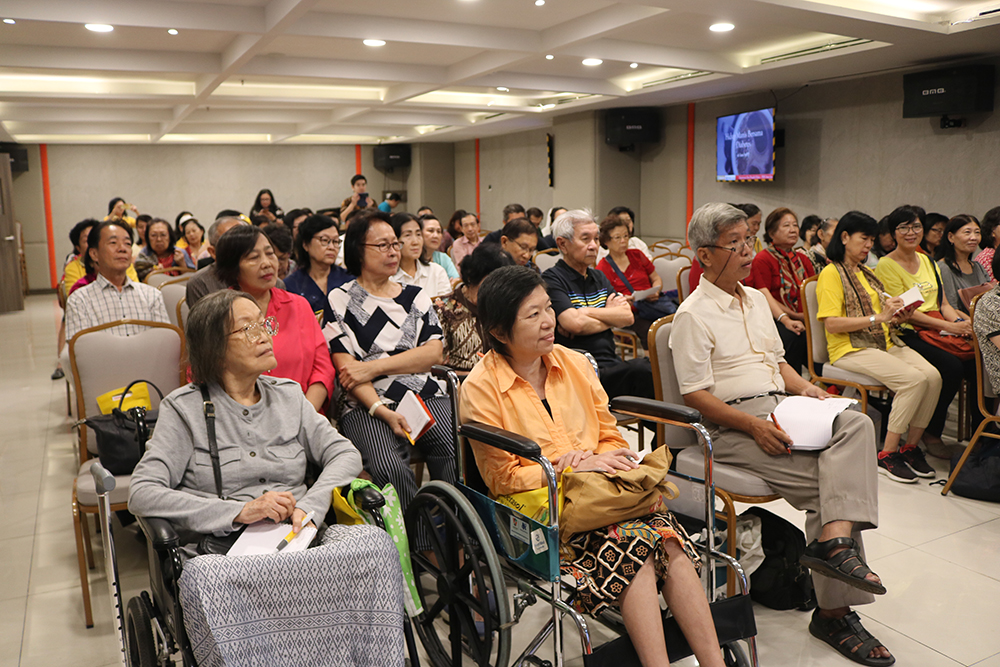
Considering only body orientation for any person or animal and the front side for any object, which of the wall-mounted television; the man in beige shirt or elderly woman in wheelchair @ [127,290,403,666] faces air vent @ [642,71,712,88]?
the wall-mounted television

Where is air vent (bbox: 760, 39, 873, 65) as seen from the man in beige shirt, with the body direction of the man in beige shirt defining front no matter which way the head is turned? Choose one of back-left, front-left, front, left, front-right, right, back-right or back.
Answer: back-left

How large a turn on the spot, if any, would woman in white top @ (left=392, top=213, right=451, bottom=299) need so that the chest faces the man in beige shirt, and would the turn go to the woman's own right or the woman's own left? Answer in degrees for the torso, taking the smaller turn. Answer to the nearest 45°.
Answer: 0° — they already face them

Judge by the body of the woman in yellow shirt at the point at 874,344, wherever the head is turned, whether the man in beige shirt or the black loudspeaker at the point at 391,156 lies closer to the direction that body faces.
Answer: the man in beige shirt

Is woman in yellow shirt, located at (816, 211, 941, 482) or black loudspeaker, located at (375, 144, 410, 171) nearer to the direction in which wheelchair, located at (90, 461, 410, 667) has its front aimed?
the woman in yellow shirt

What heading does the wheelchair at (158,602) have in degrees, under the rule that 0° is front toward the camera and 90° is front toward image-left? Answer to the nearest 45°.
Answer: approximately 315°
